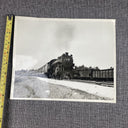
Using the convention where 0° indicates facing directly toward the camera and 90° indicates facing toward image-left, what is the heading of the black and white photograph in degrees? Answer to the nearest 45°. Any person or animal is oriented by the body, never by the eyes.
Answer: approximately 0°
